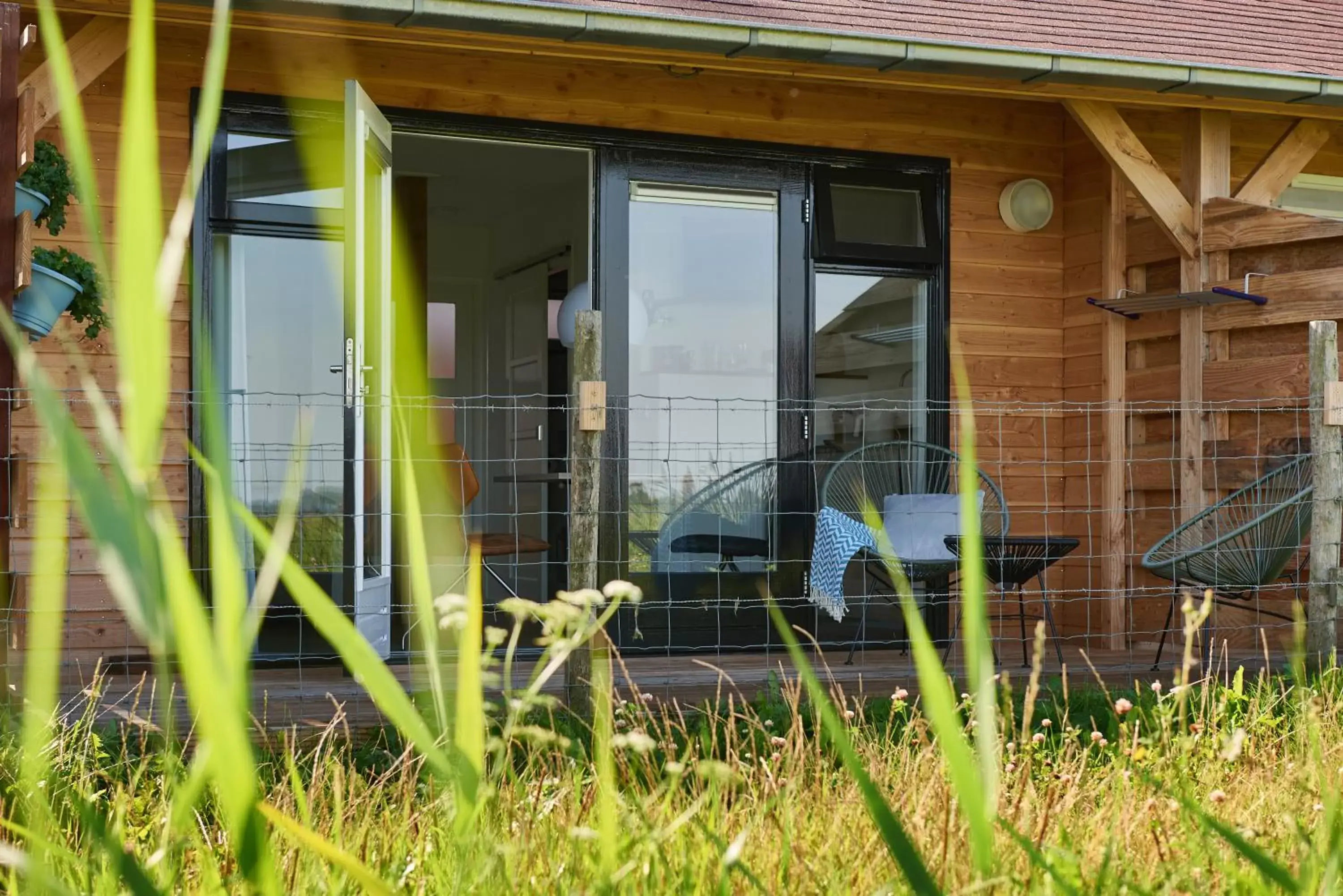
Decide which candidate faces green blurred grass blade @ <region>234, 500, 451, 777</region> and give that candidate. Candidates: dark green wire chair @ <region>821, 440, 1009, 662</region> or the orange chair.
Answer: the dark green wire chair

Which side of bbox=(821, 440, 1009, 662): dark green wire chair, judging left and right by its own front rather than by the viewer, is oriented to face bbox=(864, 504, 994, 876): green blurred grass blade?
front

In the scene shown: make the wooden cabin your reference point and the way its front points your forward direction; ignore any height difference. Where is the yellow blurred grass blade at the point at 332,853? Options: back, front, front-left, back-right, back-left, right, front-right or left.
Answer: front

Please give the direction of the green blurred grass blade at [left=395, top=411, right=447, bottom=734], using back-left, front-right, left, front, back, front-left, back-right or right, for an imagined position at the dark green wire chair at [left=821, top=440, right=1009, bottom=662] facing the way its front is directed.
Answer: front

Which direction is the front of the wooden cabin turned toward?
toward the camera

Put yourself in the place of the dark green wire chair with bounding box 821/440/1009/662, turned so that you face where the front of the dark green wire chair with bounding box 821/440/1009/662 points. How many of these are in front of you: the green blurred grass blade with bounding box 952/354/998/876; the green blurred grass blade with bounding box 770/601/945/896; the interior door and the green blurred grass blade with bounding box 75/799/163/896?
3

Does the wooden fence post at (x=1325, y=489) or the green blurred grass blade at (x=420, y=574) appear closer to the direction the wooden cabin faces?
the green blurred grass blade

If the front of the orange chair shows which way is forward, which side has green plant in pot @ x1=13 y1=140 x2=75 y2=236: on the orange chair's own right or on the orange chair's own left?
on the orange chair's own right

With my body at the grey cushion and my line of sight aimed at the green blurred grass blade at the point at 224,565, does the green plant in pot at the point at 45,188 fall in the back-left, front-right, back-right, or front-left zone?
front-right

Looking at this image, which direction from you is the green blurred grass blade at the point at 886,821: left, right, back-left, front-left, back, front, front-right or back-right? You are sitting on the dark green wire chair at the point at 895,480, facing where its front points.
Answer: front

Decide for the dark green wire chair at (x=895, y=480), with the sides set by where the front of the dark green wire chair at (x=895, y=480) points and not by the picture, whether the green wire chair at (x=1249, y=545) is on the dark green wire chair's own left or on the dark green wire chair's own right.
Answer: on the dark green wire chair's own left

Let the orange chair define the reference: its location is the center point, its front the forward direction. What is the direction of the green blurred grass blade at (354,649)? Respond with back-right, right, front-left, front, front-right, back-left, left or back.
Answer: right

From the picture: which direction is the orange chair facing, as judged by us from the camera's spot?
facing to the right of the viewer

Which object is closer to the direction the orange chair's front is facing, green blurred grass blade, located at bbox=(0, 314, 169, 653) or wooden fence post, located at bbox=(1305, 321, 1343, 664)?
the wooden fence post

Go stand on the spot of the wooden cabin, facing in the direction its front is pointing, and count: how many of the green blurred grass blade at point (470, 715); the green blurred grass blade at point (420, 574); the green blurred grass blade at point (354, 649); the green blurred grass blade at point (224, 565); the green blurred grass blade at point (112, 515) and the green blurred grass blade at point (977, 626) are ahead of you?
6

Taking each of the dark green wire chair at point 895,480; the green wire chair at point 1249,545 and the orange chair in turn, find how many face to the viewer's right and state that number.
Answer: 1

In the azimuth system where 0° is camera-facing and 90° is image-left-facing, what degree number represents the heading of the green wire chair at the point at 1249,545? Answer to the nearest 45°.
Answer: approximately 90°

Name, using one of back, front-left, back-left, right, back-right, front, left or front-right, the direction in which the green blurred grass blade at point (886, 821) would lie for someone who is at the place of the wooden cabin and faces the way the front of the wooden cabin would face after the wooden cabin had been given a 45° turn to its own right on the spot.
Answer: front-left

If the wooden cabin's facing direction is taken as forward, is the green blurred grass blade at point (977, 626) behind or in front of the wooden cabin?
in front

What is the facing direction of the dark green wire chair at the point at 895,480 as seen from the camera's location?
facing the viewer
